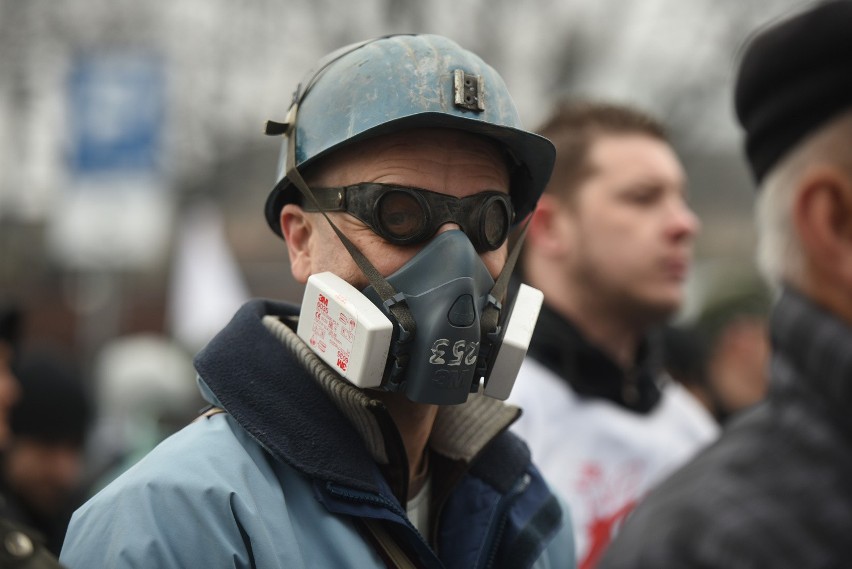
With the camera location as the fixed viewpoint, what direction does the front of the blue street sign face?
facing the viewer
